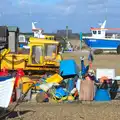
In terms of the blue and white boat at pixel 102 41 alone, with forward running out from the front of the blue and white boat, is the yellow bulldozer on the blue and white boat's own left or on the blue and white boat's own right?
on the blue and white boat's own left

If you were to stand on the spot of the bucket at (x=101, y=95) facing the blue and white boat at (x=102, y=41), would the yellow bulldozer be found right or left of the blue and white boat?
left

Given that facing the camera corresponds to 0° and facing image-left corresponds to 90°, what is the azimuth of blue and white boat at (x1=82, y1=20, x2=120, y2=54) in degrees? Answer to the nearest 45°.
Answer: approximately 90°

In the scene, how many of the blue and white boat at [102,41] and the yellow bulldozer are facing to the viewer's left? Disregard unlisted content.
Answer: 2

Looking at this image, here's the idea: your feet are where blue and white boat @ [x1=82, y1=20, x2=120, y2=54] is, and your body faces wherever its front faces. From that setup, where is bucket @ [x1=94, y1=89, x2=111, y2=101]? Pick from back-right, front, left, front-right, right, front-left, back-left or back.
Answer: left

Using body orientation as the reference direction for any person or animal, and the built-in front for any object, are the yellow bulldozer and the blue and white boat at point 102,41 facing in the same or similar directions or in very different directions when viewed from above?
same or similar directions

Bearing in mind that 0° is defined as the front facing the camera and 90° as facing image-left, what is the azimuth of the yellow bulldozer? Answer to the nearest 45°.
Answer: approximately 90°

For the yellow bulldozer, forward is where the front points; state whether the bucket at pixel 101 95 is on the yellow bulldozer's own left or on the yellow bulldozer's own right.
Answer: on the yellow bulldozer's own left
